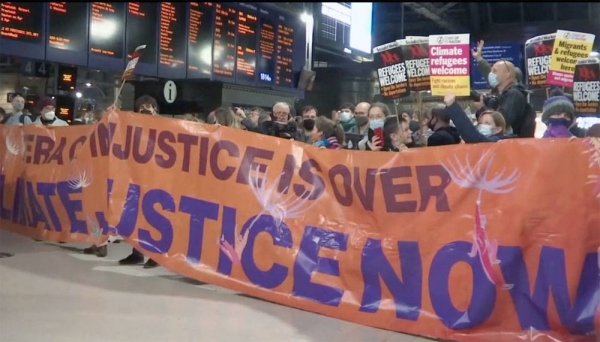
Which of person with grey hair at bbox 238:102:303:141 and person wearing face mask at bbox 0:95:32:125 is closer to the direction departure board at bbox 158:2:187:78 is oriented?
the person with grey hair

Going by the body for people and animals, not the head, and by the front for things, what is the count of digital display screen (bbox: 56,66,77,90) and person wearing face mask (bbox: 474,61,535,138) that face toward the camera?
1

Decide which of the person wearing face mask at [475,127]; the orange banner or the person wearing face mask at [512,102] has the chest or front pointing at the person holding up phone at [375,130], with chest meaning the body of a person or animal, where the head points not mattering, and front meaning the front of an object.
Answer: the person wearing face mask at [512,102]

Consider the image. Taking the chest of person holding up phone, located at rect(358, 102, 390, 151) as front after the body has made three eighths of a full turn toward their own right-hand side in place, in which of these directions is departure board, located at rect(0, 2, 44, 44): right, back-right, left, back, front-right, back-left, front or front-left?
front-left

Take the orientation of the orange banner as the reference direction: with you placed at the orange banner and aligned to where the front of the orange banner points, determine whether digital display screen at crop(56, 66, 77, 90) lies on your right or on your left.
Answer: on your right

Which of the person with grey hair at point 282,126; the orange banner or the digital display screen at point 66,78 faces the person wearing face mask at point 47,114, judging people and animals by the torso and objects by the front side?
the digital display screen

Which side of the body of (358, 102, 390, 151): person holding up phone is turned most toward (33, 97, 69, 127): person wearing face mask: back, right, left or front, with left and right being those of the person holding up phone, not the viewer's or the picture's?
right

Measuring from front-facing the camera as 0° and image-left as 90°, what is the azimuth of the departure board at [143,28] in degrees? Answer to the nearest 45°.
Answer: approximately 315°

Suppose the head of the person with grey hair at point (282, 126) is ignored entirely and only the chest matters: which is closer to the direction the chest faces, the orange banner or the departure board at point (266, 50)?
the orange banner

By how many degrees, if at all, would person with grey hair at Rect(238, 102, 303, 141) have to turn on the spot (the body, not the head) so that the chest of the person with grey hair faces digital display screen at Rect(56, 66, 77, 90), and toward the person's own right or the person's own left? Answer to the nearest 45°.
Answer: approximately 135° to the person's own right

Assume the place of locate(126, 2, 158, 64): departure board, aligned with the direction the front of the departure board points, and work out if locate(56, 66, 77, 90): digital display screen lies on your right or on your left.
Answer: on your right

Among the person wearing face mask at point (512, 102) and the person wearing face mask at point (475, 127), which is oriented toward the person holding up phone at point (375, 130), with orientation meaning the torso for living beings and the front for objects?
the person wearing face mask at point (512, 102)

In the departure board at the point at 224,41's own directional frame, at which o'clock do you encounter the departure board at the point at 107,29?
the departure board at the point at 107,29 is roughly at 3 o'clock from the departure board at the point at 224,41.
